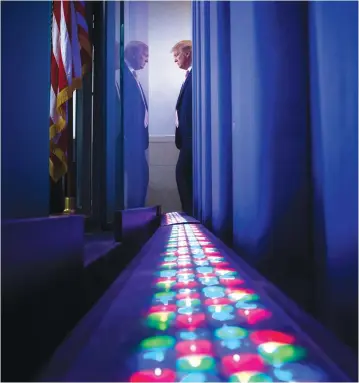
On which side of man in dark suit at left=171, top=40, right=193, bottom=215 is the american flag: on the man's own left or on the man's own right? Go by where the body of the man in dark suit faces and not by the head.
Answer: on the man's own left

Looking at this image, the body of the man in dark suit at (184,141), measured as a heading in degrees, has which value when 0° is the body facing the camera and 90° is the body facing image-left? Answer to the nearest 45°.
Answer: approximately 90°

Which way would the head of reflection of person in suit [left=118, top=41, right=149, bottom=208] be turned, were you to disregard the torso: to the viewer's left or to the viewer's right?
to the viewer's right

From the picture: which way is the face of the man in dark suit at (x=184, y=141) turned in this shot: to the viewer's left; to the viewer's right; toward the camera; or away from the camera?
to the viewer's left

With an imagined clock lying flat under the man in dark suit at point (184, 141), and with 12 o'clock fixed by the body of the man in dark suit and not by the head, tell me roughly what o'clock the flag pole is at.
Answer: The flag pole is roughly at 10 o'clock from the man in dark suit.
